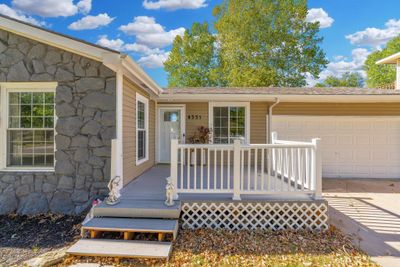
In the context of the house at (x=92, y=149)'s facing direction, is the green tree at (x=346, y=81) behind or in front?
behind

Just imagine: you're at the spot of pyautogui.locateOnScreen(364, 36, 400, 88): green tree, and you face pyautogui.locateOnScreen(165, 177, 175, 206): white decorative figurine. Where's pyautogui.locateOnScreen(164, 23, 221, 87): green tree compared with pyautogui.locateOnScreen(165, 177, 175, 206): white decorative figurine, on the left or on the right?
right

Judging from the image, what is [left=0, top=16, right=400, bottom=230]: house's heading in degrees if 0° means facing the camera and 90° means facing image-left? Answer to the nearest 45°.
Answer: approximately 0°

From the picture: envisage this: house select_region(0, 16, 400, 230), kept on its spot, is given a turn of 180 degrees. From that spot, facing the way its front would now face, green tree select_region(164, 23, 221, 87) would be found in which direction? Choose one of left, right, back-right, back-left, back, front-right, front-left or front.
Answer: front

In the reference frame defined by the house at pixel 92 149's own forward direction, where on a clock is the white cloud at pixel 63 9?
The white cloud is roughly at 5 o'clock from the house.

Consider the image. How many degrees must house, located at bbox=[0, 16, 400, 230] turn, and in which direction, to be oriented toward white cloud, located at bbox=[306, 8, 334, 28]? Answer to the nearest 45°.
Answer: approximately 135° to its left

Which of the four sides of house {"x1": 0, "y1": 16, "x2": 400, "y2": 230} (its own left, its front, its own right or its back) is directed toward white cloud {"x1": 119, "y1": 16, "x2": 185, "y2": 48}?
back

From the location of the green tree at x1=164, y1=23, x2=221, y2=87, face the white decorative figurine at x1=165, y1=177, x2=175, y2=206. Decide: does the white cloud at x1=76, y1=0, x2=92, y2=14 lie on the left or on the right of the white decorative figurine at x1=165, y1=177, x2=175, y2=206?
right

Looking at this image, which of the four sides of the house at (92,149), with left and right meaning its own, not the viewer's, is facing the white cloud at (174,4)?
back

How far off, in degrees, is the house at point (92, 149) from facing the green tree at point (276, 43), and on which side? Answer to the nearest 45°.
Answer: approximately 135° to its left
